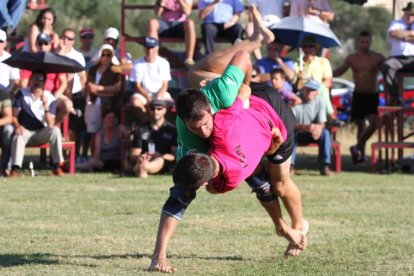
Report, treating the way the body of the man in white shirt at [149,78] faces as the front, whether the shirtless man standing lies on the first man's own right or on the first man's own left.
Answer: on the first man's own left

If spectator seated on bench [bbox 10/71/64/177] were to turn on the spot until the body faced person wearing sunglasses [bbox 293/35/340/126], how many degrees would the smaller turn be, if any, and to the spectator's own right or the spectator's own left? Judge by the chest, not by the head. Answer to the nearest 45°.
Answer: approximately 90° to the spectator's own left

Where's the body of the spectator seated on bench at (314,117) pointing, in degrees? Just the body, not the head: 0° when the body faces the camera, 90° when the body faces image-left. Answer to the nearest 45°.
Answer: approximately 0°

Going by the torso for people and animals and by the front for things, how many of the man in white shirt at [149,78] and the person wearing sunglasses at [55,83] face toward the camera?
2

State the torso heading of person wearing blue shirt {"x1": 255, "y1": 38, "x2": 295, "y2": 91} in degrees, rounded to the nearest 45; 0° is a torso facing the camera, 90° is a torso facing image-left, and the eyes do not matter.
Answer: approximately 0°

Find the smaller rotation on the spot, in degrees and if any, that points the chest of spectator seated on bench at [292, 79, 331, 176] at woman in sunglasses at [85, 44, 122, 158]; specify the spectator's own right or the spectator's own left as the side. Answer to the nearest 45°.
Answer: approximately 90° to the spectator's own right

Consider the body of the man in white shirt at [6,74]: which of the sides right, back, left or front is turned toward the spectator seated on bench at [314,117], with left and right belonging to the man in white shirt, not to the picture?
left
